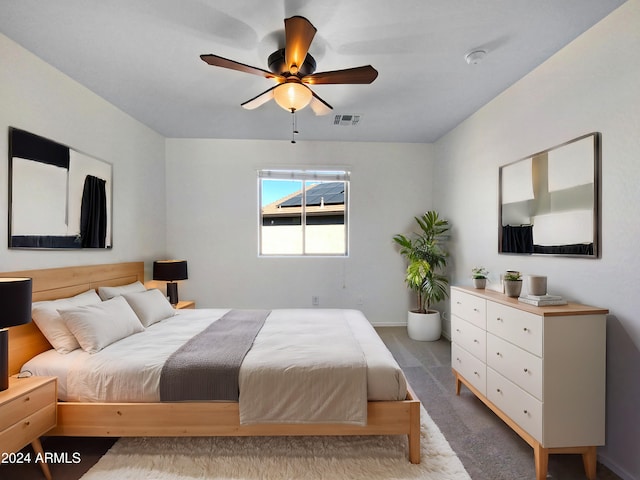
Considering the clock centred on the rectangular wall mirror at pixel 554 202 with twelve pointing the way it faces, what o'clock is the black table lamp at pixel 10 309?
The black table lamp is roughly at 12 o'clock from the rectangular wall mirror.

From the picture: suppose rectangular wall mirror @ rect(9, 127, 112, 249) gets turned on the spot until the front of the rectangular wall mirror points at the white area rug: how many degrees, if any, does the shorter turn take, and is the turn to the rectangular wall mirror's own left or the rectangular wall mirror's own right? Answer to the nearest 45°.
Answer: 0° — it already faces it

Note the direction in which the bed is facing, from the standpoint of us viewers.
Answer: facing to the right of the viewer

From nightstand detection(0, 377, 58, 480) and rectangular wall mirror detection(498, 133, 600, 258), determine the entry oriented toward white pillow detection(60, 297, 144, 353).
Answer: the rectangular wall mirror

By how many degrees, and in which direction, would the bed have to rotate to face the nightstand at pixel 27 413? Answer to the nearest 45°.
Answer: approximately 180°

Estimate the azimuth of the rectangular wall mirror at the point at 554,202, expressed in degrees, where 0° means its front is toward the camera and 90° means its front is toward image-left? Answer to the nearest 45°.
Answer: approximately 45°

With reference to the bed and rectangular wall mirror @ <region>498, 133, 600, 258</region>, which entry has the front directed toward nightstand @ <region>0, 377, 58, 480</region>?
the rectangular wall mirror

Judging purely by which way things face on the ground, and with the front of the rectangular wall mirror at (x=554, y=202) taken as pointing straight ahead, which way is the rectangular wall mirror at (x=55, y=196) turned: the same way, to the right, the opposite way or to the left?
the opposite way

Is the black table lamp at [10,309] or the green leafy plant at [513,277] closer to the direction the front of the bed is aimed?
the green leafy plant

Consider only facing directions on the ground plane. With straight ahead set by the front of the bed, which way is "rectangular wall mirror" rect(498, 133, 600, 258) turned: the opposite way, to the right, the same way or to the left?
the opposite way

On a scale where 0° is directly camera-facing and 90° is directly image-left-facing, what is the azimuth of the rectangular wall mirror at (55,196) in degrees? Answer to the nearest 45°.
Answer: approximately 315°

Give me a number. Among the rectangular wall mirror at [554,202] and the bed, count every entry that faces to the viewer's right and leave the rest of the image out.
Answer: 1

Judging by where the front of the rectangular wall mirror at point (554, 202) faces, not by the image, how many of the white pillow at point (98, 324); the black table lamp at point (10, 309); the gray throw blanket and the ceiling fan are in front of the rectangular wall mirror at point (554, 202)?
4

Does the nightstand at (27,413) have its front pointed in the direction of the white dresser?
yes
